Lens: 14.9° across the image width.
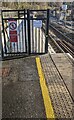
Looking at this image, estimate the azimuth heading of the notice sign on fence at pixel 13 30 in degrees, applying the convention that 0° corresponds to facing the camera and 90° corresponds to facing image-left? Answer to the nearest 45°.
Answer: approximately 0°
